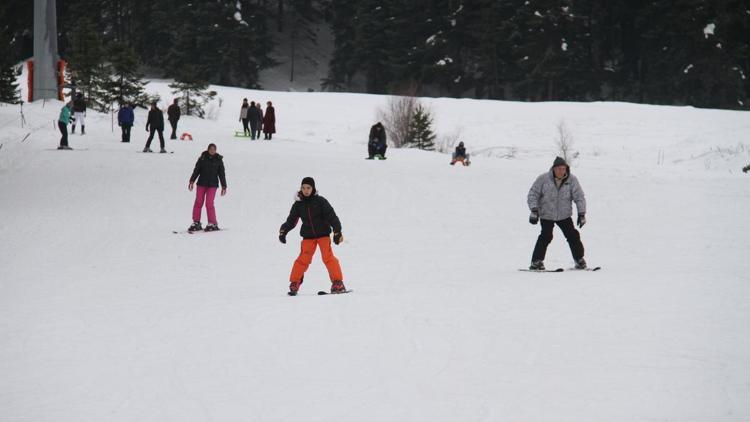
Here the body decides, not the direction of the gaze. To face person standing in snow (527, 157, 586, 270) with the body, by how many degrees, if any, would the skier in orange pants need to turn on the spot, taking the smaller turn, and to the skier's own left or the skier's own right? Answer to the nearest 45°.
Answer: approximately 90° to the skier's own left

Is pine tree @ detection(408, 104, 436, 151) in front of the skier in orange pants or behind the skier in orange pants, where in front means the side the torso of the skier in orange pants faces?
behind

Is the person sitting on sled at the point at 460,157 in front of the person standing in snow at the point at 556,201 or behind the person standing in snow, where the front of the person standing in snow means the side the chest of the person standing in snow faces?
behind

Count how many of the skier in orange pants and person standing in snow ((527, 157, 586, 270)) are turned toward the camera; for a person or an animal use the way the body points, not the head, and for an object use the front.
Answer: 2

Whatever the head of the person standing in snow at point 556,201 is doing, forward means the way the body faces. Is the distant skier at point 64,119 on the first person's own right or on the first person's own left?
on the first person's own right

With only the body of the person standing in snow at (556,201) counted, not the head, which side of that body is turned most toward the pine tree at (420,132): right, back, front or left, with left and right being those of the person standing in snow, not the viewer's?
back

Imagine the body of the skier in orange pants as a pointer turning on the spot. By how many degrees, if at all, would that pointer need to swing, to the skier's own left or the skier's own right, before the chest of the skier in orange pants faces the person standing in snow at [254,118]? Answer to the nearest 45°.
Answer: approximately 180°

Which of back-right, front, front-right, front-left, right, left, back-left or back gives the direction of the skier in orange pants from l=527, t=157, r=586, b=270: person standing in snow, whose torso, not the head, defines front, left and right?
front-right
